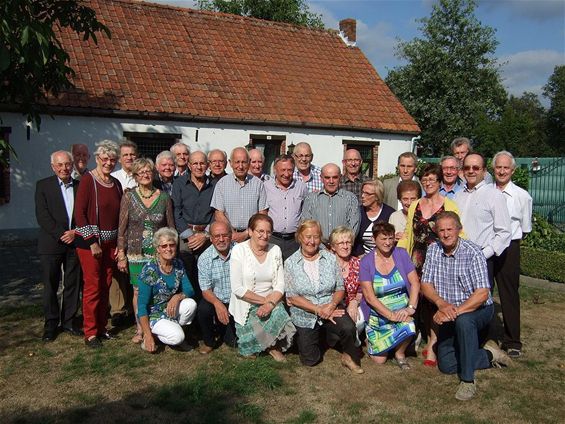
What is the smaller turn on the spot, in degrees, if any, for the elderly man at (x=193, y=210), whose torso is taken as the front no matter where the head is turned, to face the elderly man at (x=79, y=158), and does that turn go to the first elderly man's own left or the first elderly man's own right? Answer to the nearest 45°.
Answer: approximately 90° to the first elderly man's own right

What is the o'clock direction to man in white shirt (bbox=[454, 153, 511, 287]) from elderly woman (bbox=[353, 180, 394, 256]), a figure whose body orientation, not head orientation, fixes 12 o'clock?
The man in white shirt is roughly at 8 o'clock from the elderly woman.

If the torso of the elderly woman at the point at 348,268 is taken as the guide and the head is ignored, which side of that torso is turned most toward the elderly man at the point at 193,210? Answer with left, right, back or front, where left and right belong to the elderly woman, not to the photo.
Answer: right

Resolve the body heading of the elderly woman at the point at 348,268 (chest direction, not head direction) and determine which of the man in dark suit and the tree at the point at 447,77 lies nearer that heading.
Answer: the man in dark suit
